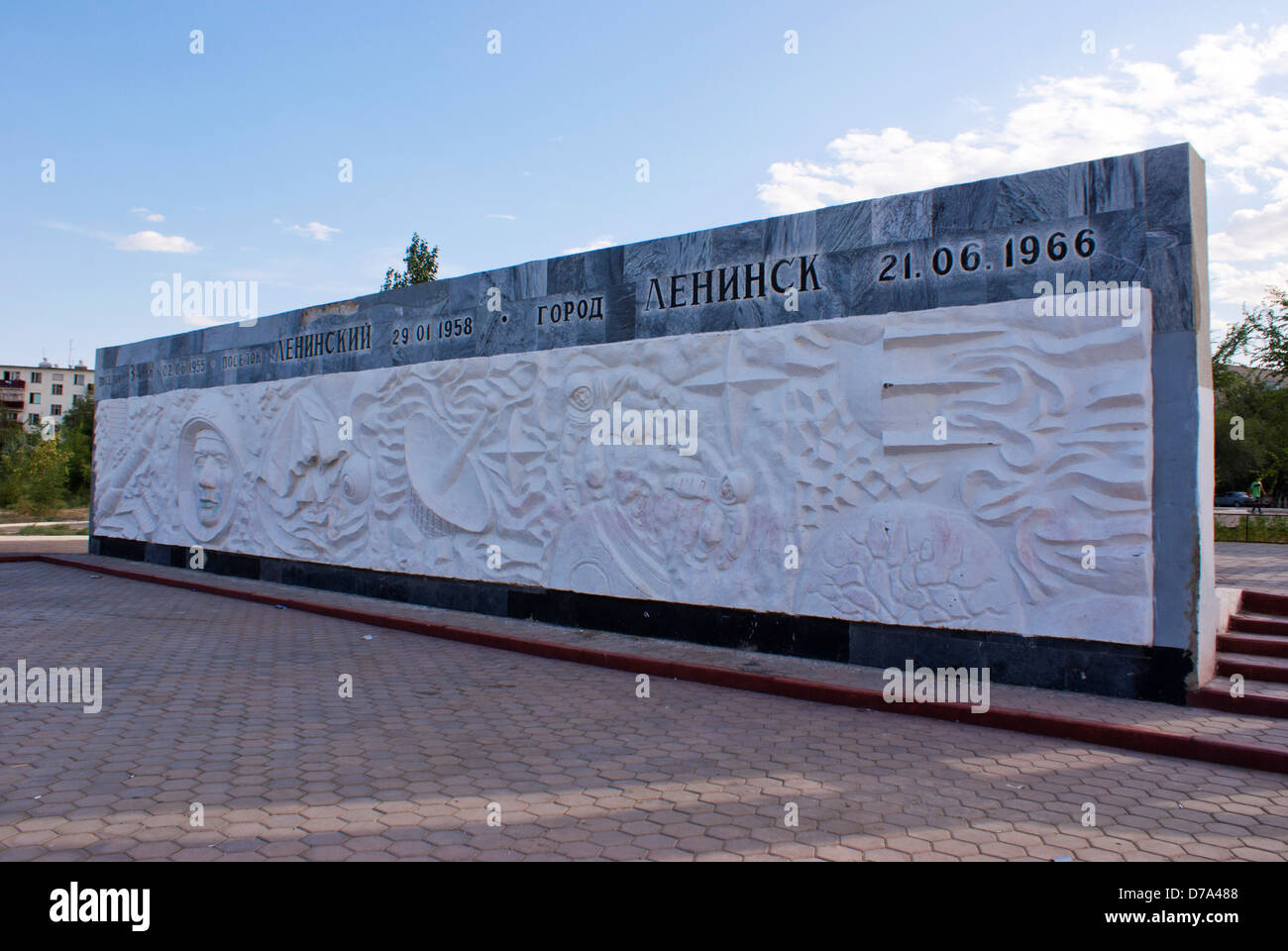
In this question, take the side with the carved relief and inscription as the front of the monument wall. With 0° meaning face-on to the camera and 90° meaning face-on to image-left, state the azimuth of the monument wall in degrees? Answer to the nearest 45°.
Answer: approximately 45°

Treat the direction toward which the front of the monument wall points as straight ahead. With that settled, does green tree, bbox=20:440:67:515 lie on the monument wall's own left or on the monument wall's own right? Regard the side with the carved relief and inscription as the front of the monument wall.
on the monument wall's own right

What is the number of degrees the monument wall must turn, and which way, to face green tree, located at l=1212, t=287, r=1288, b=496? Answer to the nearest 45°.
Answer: approximately 180°

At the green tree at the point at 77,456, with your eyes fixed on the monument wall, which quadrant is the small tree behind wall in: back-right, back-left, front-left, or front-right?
front-left

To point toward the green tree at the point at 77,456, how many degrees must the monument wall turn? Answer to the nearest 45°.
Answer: approximately 90° to its right

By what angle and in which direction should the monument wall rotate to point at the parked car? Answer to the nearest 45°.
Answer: approximately 180°
